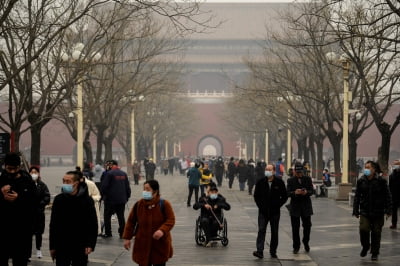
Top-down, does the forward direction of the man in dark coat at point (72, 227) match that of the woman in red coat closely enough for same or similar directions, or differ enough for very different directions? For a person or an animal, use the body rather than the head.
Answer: same or similar directions

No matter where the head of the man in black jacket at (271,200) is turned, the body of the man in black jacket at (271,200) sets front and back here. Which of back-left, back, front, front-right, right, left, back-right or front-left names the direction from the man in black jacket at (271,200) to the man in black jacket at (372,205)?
left

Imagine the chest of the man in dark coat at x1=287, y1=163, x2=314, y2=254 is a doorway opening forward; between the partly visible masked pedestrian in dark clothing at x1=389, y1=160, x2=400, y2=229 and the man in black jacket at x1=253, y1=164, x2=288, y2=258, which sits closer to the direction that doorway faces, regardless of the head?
the man in black jacket

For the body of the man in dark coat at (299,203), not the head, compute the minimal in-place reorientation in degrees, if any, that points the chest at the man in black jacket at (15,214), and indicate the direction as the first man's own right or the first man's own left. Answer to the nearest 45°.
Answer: approximately 45° to the first man's own right

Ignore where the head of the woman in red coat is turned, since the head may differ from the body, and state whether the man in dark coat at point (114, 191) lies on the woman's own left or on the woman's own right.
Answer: on the woman's own right

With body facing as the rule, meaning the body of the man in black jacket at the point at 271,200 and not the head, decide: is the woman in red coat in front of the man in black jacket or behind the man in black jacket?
in front

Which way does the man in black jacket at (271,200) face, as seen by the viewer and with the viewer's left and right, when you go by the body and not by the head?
facing the viewer

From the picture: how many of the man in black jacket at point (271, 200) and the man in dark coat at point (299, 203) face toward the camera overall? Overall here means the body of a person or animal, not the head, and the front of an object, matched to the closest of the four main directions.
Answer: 2

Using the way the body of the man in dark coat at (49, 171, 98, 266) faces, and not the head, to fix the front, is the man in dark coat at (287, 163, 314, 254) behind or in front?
behind

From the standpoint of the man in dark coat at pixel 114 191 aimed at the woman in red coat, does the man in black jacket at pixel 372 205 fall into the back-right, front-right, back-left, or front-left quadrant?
front-left
